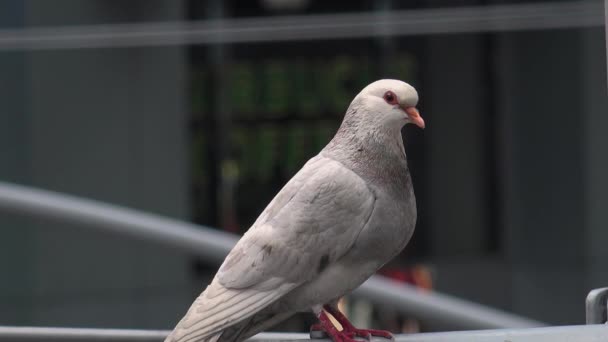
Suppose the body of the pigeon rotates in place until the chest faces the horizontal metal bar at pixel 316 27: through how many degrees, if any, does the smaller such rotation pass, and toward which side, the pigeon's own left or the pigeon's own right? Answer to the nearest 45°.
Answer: approximately 90° to the pigeon's own left

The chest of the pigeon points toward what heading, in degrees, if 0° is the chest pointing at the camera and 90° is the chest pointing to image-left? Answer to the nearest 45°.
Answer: approximately 270°

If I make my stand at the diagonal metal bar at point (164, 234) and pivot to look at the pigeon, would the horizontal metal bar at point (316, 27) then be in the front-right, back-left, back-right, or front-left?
back-left

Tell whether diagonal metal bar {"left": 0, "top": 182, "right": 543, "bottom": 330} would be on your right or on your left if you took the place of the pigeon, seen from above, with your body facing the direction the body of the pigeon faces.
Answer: on your left
